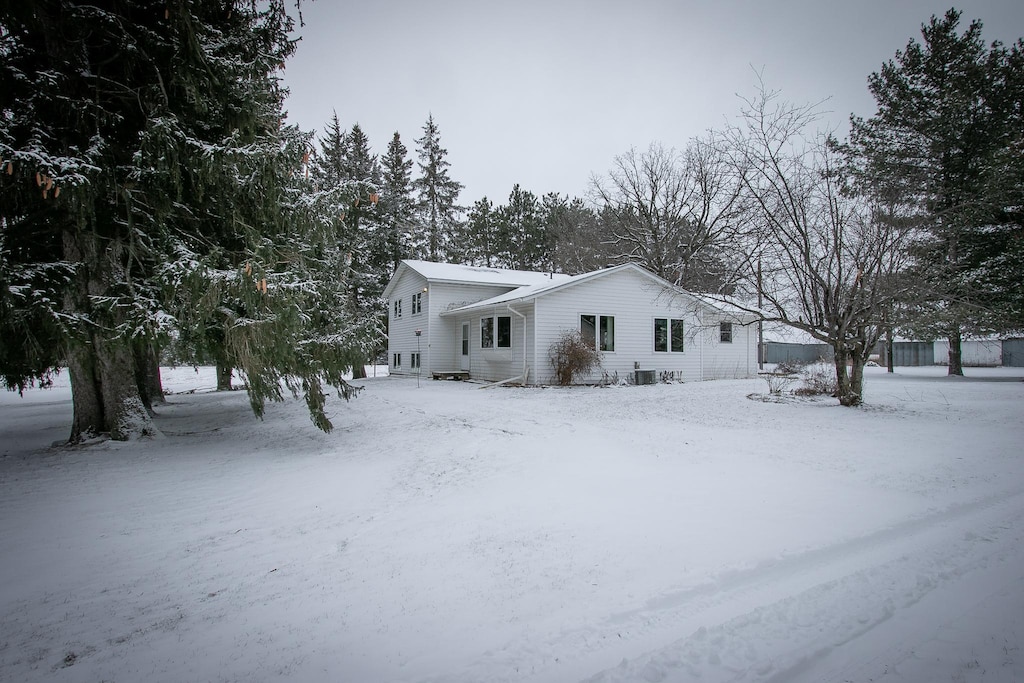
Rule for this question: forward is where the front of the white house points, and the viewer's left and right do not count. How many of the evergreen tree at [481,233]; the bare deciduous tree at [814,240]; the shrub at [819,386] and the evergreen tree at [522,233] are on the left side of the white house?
2

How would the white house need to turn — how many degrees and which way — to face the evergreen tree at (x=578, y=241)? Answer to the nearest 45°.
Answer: approximately 135° to its right

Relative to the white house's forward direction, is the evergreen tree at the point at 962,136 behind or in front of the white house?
behind

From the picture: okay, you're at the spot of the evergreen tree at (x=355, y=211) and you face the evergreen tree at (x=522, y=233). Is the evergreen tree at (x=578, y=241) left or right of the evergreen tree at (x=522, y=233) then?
right

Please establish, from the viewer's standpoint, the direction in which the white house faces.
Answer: facing the viewer and to the left of the viewer

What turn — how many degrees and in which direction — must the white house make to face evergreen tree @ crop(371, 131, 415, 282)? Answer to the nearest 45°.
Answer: approximately 90° to its right

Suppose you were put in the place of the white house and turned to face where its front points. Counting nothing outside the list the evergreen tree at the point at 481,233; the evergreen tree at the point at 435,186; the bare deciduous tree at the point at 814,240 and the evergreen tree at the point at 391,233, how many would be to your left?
1

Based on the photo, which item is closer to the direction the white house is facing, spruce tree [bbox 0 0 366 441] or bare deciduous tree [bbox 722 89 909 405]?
the spruce tree

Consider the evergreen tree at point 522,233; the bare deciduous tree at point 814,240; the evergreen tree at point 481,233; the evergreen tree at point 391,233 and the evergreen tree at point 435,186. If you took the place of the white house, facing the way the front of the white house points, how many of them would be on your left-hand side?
1

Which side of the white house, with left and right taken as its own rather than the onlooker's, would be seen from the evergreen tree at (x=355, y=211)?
right

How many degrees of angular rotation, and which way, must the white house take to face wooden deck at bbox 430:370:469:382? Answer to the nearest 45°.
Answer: approximately 45° to its right

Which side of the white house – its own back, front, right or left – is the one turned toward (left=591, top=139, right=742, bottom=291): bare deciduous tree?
back

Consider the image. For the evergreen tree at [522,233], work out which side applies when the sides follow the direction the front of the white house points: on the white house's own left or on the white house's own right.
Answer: on the white house's own right

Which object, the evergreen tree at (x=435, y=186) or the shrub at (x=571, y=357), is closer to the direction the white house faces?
the shrub

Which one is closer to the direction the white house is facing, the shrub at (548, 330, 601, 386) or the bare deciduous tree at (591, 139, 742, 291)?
the shrub
